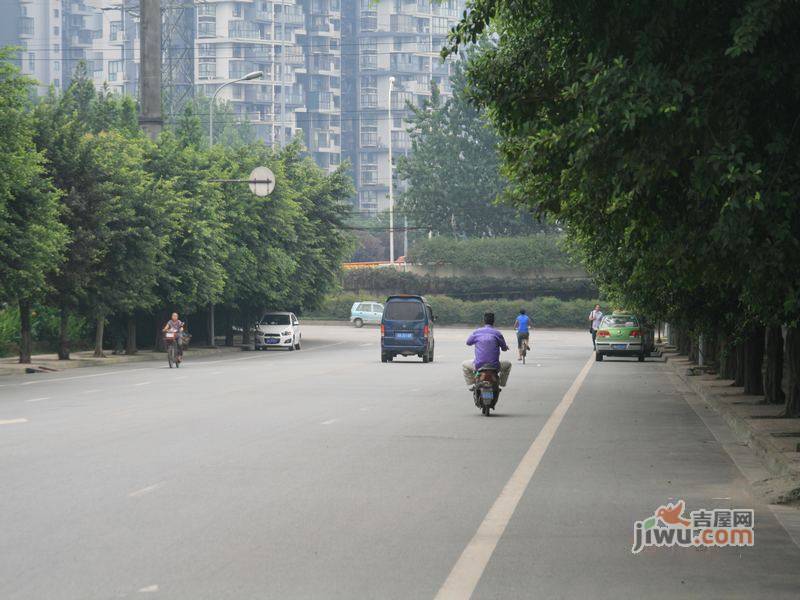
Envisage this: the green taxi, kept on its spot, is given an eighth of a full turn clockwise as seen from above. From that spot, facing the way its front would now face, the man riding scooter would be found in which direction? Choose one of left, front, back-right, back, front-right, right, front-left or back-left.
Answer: back-right

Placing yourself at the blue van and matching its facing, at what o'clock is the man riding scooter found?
The man riding scooter is roughly at 6 o'clock from the blue van.

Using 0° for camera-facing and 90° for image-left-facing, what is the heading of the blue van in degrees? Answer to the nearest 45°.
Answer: approximately 180°

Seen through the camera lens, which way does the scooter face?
facing away from the viewer

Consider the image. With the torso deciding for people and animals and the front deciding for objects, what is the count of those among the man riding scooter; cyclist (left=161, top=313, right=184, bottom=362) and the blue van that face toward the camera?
1

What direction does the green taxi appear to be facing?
away from the camera

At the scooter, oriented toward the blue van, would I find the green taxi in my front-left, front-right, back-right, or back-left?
front-right

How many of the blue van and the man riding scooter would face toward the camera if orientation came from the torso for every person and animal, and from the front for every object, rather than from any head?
0

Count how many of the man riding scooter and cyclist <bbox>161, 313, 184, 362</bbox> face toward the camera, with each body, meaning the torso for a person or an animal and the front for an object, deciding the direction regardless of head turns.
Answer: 1

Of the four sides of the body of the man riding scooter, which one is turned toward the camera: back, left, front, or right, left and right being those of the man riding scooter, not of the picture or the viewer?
back

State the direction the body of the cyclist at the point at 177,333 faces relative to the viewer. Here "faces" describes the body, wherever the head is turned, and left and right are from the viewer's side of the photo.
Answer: facing the viewer

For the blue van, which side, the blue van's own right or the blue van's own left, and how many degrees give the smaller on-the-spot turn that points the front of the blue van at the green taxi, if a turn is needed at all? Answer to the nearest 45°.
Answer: approximately 90° to the blue van's own right

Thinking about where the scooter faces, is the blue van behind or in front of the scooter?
in front
